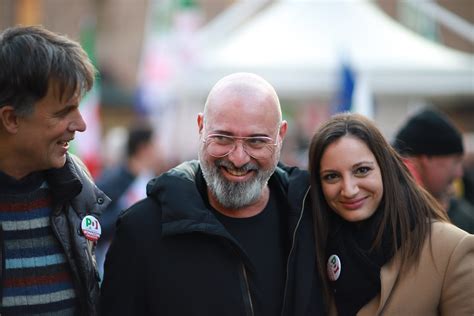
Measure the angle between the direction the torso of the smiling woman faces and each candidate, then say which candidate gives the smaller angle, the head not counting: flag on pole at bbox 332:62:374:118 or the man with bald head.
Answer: the man with bald head

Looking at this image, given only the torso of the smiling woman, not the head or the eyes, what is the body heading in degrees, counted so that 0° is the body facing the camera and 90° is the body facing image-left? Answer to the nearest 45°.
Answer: approximately 45°

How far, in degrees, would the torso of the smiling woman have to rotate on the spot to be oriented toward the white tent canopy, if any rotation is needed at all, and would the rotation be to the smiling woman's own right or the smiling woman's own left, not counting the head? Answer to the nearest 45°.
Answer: approximately 135° to the smiling woman's own right

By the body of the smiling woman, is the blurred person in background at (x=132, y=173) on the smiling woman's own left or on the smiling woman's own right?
on the smiling woman's own right
